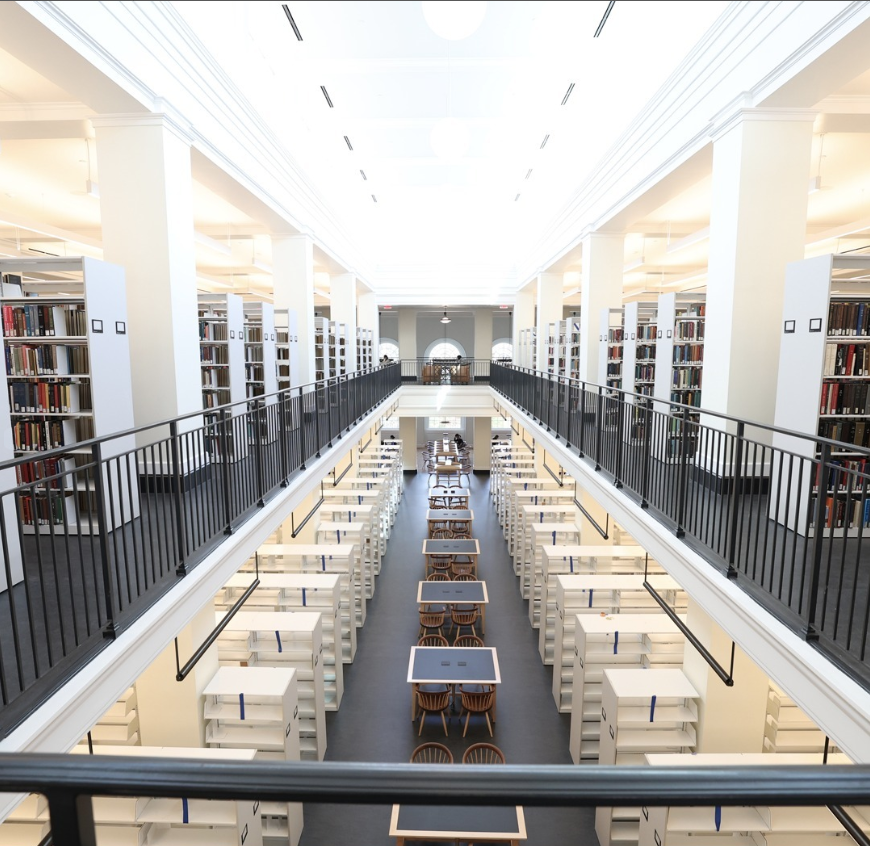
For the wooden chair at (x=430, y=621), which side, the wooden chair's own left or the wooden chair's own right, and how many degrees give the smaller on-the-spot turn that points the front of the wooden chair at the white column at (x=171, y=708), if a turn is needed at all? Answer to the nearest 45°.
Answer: approximately 135° to the wooden chair's own left

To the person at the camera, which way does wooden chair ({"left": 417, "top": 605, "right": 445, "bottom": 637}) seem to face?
facing away from the viewer

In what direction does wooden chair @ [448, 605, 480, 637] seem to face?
away from the camera

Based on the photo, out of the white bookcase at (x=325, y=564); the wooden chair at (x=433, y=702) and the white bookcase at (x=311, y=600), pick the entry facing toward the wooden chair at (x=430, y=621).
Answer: the wooden chair at (x=433, y=702)

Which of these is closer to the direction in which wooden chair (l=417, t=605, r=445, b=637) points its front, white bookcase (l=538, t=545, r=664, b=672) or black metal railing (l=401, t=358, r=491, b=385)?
the black metal railing

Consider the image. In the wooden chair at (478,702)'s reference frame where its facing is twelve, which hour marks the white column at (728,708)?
The white column is roughly at 4 o'clock from the wooden chair.

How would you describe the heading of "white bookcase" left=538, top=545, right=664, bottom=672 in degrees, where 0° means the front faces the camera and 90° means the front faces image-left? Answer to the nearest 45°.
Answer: approximately 0°

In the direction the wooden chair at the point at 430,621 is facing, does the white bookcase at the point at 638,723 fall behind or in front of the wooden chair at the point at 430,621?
behind

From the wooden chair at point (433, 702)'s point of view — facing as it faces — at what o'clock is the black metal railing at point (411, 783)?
The black metal railing is roughly at 6 o'clock from the wooden chair.

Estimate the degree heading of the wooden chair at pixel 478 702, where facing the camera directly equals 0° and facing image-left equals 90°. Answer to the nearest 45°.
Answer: approximately 180°

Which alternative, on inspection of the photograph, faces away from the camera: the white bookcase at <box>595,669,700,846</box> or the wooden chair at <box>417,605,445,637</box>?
the wooden chair

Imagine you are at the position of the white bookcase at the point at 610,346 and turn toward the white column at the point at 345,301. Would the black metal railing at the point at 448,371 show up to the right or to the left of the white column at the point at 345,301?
right

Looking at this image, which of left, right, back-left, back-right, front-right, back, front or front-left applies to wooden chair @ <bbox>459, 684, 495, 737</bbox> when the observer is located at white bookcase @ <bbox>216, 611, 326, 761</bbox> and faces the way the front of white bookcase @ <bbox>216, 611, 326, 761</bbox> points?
left
